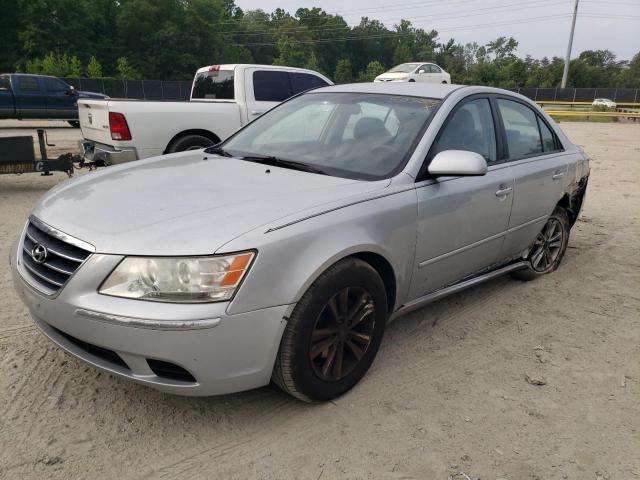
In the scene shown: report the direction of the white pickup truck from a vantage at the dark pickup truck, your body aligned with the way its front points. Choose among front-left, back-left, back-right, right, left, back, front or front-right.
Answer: right

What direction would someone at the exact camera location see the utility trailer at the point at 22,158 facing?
facing to the right of the viewer

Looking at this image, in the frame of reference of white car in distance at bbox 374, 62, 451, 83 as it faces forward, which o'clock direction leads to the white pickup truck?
The white pickup truck is roughly at 11 o'clock from the white car in distance.

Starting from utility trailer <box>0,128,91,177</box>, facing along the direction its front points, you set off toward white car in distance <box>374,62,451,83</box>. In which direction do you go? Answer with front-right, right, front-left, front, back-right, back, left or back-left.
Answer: front-left

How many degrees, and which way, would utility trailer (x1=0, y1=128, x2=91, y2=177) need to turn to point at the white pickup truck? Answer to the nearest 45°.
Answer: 0° — it already faces it

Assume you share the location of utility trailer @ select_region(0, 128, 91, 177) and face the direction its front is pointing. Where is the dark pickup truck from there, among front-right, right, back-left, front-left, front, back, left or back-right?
left

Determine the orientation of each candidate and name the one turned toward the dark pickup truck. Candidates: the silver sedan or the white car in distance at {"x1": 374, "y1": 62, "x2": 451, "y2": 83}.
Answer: the white car in distance

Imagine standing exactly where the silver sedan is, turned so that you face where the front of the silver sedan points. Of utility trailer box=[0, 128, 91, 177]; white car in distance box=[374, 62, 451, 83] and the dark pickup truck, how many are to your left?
0

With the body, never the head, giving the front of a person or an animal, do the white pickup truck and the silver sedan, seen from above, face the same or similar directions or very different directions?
very different directions

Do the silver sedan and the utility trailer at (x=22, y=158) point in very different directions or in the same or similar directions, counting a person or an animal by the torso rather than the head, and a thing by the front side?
very different directions

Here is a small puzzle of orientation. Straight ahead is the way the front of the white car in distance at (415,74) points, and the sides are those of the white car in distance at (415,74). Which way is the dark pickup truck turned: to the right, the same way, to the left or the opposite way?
the opposite way

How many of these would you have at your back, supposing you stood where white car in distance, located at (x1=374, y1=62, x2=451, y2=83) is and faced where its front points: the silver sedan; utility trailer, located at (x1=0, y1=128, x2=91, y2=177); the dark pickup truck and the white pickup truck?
0

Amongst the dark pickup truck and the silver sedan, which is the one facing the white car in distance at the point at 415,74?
the dark pickup truck

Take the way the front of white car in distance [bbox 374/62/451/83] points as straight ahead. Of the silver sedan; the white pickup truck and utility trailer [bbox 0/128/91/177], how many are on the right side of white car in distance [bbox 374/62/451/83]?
0

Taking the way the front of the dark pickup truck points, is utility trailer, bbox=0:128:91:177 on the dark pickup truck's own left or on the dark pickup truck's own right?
on the dark pickup truck's own right

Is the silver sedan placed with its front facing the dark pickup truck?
no

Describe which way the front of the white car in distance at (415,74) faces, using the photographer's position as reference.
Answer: facing the viewer and to the left of the viewer

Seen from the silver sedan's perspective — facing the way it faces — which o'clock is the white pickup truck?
The white pickup truck is roughly at 4 o'clock from the silver sedan.

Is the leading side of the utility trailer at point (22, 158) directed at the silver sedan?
no
